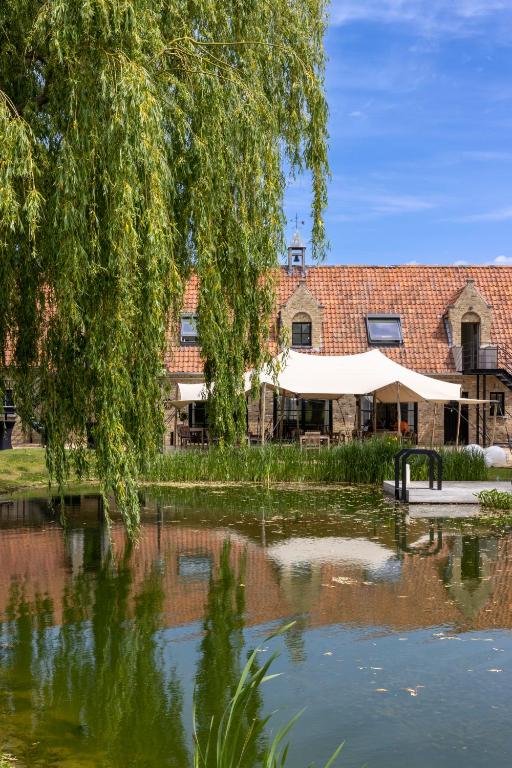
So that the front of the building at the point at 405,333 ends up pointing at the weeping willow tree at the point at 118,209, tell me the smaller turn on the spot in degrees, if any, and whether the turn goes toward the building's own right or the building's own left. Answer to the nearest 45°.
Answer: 0° — it already faces it

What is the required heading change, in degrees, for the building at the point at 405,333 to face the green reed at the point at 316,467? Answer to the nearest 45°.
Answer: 0° — it already faces it

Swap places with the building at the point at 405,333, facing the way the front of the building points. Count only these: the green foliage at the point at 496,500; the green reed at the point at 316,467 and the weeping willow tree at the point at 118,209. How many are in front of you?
3

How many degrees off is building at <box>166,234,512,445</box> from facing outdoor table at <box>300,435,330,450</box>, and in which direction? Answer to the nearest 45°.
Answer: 0° — it already faces it

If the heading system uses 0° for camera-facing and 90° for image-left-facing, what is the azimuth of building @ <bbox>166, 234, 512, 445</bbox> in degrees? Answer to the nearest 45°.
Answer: approximately 0°

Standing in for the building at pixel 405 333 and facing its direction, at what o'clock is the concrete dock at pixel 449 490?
The concrete dock is roughly at 12 o'clock from the building.

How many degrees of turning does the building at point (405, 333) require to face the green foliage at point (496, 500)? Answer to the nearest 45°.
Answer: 0° — it already faces it
